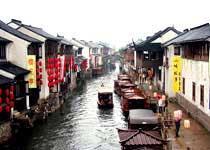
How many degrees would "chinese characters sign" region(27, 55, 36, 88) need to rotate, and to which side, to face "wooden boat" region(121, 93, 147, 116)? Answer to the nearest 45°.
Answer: approximately 90° to its left

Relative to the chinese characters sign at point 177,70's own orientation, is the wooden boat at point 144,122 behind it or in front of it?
in front

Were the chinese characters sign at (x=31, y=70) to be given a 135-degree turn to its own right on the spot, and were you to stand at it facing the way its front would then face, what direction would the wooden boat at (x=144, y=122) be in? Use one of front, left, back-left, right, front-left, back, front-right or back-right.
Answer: back

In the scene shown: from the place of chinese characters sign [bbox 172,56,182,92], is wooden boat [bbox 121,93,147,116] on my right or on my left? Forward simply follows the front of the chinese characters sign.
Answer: on my right

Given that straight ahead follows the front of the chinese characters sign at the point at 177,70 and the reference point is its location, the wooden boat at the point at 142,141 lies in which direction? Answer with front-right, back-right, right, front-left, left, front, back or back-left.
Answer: front

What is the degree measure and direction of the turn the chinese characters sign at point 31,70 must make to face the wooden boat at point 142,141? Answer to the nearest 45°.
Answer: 0° — it already faces it
